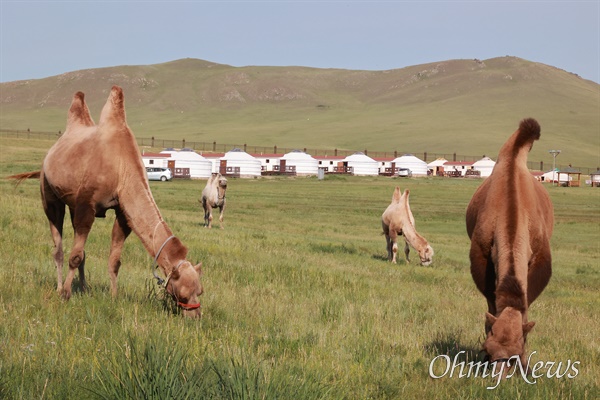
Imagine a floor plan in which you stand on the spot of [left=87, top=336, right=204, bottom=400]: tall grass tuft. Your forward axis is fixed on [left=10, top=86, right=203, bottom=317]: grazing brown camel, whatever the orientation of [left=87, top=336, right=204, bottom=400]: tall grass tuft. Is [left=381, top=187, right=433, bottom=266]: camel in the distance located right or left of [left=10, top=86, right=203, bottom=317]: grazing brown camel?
right

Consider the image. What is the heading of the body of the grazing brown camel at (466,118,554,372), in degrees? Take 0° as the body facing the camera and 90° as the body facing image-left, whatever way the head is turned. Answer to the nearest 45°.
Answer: approximately 0°

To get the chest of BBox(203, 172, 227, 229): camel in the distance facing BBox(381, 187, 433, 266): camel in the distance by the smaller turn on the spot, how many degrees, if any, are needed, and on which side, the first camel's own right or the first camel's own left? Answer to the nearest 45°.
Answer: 0° — it already faces it

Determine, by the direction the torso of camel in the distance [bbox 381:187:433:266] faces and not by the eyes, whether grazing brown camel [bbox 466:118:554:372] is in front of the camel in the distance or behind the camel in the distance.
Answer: in front

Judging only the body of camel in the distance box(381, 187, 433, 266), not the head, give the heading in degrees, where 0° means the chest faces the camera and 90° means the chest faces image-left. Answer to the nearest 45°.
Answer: approximately 315°

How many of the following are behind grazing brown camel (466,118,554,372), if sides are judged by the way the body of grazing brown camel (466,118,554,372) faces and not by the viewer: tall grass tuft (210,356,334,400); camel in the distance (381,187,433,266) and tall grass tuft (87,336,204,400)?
1

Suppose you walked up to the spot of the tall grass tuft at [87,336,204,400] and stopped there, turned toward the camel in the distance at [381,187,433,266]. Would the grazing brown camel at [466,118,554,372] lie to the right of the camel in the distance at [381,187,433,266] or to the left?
right

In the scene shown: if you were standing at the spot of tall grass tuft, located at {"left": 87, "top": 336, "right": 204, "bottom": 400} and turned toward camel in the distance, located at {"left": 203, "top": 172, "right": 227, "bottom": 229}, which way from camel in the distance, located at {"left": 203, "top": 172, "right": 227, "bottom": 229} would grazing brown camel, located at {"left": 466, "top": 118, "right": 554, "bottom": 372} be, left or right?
right

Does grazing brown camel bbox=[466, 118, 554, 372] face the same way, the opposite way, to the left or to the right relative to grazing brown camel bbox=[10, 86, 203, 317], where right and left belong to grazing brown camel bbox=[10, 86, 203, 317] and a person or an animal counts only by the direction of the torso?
to the right
